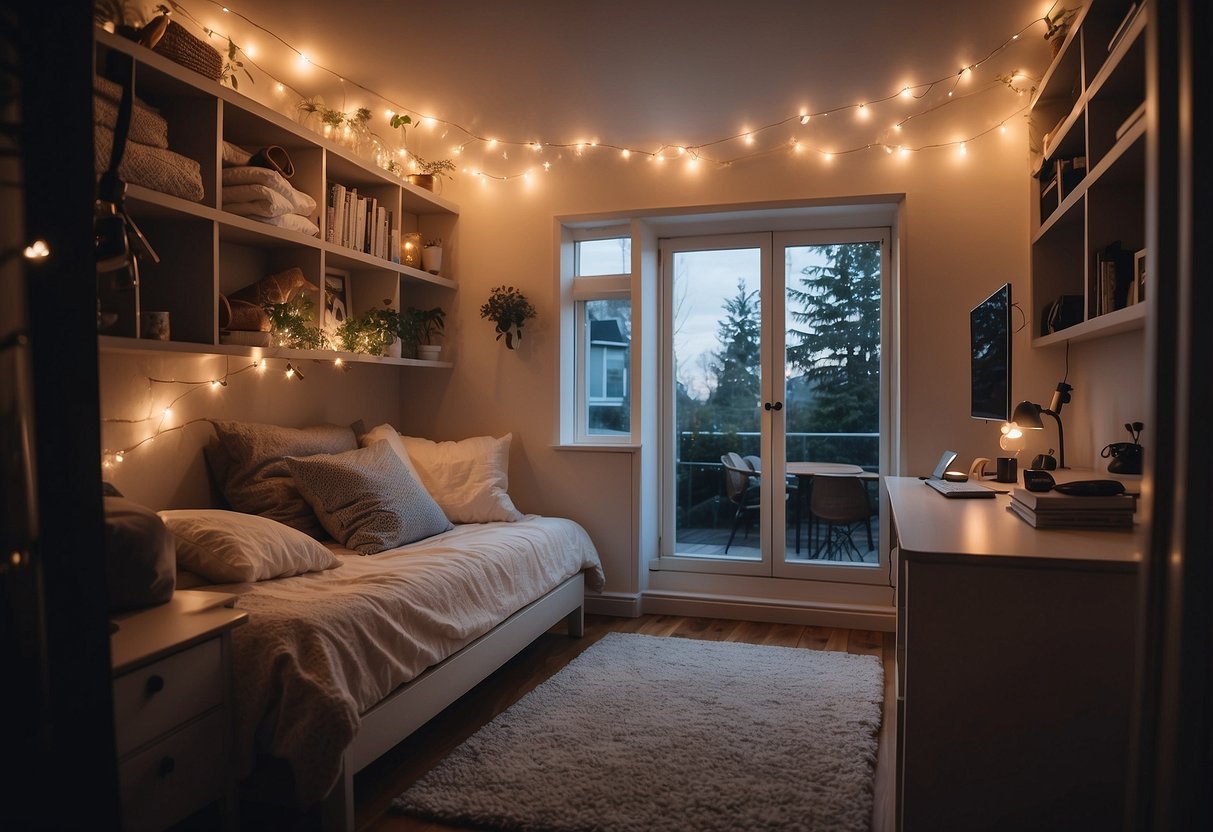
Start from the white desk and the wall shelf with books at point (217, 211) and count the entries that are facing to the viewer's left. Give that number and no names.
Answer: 1

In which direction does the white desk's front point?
to the viewer's left

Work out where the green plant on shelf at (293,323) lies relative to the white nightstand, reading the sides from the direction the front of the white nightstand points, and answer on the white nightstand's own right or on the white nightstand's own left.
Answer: on the white nightstand's own left

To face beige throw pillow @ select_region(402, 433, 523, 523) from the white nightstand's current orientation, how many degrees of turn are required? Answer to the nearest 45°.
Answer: approximately 90° to its left

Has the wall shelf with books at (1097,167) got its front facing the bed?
yes

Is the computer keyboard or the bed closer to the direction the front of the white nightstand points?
the computer keyboard

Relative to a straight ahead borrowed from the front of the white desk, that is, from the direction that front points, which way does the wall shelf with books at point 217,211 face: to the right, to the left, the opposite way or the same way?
the opposite way

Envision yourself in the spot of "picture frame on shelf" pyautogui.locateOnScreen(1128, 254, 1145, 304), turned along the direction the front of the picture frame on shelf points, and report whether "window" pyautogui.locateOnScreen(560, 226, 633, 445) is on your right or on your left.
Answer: on your right

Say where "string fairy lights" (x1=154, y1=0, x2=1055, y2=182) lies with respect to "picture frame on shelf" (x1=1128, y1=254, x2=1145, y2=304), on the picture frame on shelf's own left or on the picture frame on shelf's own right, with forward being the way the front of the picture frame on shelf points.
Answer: on the picture frame on shelf's own right
